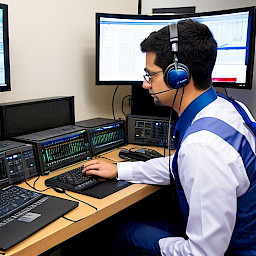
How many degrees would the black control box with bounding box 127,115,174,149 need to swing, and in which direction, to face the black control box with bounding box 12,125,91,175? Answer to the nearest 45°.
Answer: approximately 45° to its right

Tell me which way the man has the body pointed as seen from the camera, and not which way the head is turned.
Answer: to the viewer's left

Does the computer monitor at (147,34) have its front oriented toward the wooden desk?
yes

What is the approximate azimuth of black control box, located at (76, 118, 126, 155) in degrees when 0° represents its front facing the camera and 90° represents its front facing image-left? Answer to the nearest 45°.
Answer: approximately 315°

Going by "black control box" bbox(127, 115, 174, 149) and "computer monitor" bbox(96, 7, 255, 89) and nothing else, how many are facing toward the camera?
2

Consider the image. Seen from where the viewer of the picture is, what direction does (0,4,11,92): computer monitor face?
facing the viewer and to the right of the viewer

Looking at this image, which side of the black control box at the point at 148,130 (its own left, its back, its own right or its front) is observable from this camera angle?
front

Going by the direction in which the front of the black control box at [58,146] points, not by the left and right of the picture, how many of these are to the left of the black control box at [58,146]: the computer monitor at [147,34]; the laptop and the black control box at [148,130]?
2

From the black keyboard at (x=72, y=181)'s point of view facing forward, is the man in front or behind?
in front

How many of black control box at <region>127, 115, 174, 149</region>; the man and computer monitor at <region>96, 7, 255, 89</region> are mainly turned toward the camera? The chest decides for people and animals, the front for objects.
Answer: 2

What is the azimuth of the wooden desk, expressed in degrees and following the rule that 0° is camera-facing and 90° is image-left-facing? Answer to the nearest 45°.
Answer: approximately 315°

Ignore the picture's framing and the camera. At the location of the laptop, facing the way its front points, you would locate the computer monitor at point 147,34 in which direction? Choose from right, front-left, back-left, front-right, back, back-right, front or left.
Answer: left

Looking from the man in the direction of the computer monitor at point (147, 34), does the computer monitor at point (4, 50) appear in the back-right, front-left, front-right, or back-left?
front-left

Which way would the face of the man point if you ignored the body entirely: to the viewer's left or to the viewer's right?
to the viewer's left

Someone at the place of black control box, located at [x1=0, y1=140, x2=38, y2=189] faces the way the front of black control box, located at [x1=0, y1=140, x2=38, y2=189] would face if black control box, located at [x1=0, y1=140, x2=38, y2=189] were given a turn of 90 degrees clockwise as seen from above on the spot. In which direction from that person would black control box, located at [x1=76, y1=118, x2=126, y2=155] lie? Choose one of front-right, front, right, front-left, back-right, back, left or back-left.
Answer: back

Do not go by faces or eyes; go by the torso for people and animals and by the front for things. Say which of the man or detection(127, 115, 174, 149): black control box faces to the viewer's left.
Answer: the man

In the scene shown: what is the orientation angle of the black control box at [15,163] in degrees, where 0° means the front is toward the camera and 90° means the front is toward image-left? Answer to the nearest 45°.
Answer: approximately 315°

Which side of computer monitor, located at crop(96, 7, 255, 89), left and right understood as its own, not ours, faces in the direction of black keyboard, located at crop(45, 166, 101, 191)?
front

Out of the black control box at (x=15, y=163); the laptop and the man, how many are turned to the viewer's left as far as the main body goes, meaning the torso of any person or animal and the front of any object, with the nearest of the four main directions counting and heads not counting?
1
